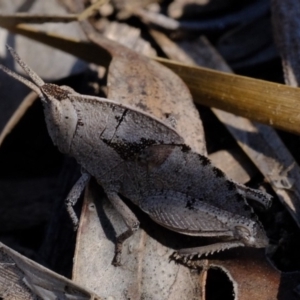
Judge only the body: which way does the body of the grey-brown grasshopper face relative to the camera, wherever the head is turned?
to the viewer's left
